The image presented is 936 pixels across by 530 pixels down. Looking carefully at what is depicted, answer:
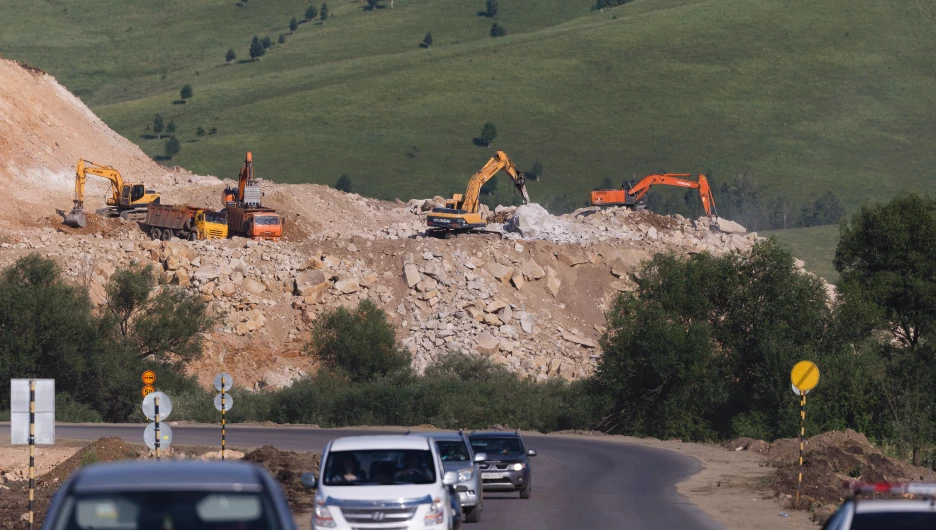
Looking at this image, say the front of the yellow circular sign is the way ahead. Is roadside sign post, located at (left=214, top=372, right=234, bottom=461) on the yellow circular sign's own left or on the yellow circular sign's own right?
on the yellow circular sign's own right

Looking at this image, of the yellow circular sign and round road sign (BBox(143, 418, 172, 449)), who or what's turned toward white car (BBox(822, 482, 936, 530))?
the yellow circular sign

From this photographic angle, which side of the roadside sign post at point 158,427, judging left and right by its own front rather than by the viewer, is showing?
back

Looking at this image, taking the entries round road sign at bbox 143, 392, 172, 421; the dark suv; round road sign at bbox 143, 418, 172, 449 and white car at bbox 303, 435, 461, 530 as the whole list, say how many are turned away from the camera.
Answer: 2

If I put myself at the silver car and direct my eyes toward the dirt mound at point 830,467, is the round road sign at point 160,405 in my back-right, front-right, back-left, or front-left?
back-left

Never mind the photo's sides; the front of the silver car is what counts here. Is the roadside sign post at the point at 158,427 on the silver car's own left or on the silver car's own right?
on the silver car's own right

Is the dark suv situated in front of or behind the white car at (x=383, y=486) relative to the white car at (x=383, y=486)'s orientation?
behind

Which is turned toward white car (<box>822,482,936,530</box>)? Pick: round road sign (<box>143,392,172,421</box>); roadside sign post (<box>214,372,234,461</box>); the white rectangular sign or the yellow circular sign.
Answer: the yellow circular sign
